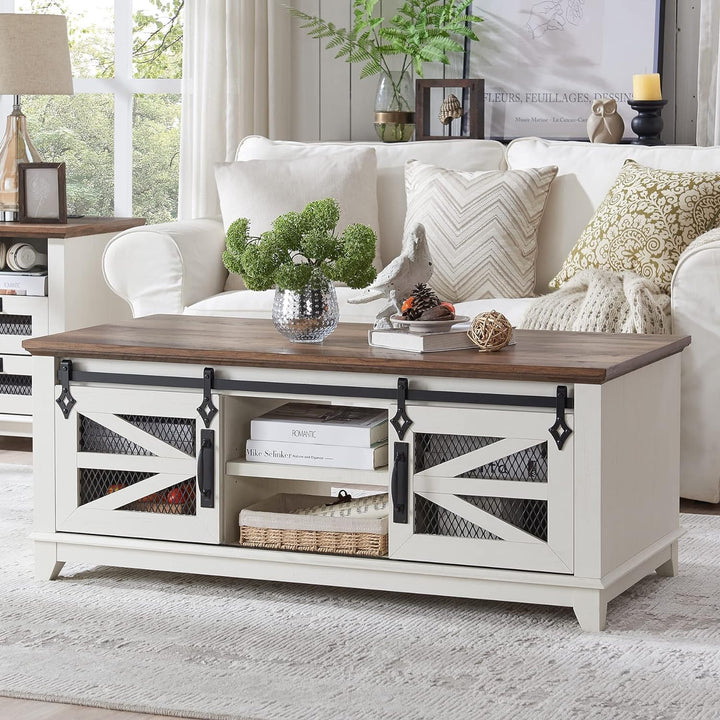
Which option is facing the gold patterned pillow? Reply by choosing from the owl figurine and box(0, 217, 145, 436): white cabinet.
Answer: the owl figurine

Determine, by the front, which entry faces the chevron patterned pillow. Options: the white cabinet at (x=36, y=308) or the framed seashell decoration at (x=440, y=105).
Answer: the framed seashell decoration

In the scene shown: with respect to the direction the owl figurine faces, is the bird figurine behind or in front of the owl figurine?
in front

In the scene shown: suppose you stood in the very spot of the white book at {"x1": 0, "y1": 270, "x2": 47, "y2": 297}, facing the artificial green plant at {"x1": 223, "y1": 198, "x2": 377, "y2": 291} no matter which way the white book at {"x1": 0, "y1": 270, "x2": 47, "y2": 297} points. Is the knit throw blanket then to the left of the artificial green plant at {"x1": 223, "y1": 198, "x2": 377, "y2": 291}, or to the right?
left

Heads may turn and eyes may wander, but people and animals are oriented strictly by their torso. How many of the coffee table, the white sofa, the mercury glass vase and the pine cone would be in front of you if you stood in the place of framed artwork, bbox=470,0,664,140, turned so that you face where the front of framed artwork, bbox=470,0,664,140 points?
4

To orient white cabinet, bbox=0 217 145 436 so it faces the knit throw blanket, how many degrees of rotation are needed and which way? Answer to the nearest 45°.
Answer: approximately 90° to its left

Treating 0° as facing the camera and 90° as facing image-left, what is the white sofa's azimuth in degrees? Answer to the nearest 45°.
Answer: approximately 0°

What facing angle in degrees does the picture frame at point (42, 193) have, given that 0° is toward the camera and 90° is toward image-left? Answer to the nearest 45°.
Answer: approximately 0°
